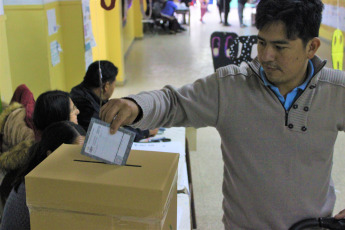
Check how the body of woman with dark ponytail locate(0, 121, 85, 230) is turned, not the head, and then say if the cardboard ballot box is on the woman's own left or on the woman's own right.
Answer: on the woman's own right

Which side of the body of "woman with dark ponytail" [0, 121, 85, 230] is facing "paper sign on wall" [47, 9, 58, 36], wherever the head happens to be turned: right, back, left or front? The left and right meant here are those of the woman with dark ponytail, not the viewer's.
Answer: left

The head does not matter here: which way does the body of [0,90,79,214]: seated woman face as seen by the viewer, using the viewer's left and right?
facing to the right of the viewer

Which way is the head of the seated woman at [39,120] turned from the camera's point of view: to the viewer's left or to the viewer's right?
to the viewer's right

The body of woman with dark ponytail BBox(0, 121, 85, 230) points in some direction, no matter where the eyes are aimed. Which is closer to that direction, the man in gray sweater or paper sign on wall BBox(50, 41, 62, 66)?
the man in gray sweater

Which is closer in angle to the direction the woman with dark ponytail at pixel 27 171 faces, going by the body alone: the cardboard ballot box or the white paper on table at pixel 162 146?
the white paper on table

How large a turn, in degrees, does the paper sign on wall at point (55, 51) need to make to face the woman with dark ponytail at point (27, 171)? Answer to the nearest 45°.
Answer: approximately 45° to its right

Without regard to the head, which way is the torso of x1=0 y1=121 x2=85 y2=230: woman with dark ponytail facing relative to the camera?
to the viewer's right

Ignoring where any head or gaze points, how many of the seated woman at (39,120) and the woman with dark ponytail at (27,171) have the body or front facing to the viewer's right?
2

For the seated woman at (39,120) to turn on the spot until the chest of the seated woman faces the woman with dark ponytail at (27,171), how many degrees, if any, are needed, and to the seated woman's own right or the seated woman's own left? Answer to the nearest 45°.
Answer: approximately 90° to the seated woman's own right

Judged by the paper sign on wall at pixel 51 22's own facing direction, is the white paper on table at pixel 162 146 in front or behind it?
in front

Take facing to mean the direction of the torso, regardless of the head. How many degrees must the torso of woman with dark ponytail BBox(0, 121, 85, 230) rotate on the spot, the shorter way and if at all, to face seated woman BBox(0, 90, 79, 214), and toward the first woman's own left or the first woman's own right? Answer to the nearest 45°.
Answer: approximately 90° to the first woman's own left

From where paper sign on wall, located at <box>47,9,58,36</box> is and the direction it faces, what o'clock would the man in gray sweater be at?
The man in gray sweater is roughly at 1 o'clock from the paper sign on wall.

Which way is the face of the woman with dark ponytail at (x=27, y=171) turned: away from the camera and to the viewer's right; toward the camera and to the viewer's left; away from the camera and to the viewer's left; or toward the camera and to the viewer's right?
away from the camera and to the viewer's right

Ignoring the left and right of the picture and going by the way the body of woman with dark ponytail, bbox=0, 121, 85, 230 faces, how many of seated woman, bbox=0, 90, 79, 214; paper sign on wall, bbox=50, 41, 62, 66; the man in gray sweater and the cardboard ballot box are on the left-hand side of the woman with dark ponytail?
2
